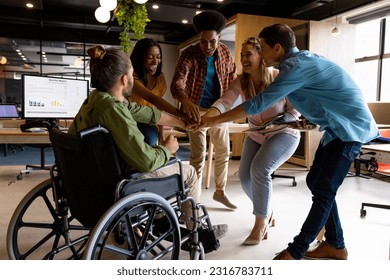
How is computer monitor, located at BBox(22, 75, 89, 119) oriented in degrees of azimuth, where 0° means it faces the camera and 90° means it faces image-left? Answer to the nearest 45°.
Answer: approximately 315°

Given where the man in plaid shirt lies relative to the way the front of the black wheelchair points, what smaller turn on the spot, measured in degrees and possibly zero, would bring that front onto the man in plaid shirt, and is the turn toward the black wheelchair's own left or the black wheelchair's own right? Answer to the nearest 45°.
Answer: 0° — it already faces them

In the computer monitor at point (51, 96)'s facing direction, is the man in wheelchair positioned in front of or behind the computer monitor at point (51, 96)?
in front

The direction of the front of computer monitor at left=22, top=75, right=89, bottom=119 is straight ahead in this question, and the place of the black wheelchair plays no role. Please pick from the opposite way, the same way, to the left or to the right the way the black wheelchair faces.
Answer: to the left

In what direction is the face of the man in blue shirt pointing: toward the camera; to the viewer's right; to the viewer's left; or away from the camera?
to the viewer's left

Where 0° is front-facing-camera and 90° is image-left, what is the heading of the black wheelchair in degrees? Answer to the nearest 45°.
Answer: approximately 225°

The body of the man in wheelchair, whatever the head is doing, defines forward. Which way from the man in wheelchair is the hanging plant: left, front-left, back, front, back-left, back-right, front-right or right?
front-left

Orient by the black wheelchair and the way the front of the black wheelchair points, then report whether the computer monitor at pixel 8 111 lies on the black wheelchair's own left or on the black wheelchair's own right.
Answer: on the black wheelchair's own left

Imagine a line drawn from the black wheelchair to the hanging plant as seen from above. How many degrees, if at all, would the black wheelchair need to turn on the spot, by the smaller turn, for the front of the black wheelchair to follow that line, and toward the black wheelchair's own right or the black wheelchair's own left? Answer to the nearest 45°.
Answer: approximately 45° to the black wheelchair's own left

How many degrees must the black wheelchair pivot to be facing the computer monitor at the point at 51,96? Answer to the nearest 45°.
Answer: approximately 45° to its left

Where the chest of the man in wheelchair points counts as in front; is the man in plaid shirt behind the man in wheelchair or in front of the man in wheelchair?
in front

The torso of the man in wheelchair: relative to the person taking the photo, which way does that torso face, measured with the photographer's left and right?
facing away from the viewer and to the right of the viewer

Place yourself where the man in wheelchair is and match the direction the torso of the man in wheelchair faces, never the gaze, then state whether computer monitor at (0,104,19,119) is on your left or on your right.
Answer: on your left

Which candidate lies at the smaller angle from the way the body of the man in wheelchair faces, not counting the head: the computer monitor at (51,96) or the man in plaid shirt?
the man in plaid shirt

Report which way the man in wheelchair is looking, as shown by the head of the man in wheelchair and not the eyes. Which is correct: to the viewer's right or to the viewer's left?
to the viewer's right
